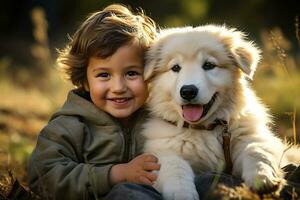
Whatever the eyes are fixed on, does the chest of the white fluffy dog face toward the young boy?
no

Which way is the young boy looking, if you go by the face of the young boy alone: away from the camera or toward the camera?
toward the camera

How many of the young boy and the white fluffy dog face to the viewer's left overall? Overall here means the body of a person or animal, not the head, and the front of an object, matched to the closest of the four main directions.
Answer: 0

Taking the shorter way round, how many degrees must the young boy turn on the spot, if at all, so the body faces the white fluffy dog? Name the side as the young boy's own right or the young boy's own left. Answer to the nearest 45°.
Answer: approximately 45° to the young boy's own left

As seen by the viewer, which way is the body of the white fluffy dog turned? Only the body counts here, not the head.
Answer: toward the camera

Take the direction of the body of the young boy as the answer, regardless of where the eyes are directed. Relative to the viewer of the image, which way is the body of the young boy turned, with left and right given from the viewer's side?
facing the viewer and to the right of the viewer
